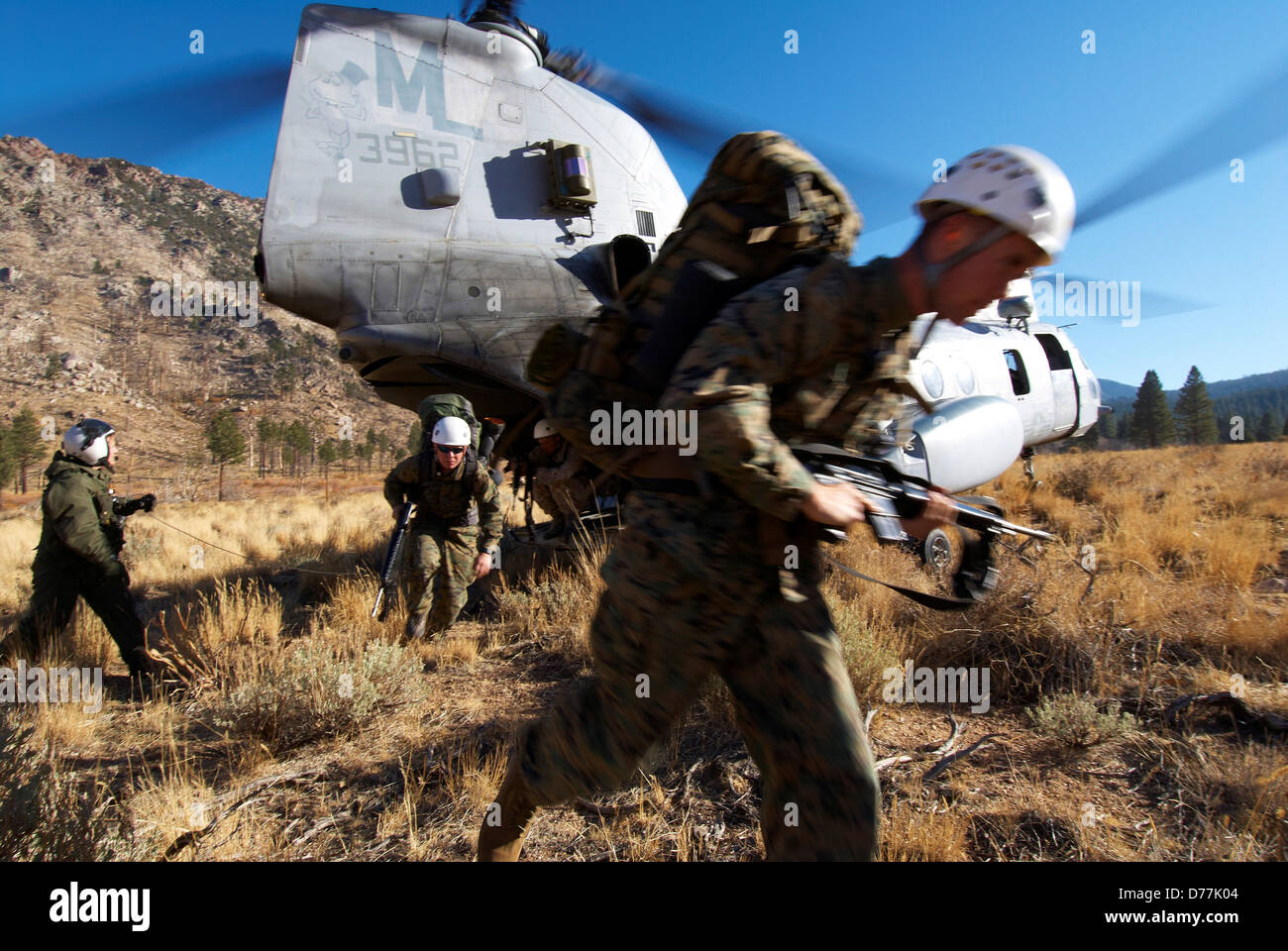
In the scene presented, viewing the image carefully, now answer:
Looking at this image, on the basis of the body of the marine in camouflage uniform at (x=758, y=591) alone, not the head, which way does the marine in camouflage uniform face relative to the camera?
to the viewer's right

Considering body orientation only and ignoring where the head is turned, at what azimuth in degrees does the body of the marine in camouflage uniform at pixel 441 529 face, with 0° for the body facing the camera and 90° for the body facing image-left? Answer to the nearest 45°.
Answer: approximately 0°

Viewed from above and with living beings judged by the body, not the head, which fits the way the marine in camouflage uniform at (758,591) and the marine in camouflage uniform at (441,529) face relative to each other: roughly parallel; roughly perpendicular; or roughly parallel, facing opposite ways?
roughly perpendicular

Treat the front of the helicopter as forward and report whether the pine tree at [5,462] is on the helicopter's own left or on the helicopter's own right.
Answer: on the helicopter's own left

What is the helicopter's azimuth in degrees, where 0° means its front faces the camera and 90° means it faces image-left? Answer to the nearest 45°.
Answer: approximately 225°

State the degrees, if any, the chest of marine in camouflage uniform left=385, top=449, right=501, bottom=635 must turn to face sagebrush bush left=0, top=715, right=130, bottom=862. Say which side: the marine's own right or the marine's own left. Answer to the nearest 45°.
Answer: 0° — they already face it

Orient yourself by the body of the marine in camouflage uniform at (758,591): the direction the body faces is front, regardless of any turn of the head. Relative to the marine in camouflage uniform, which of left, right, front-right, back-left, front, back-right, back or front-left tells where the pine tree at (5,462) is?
back-left
